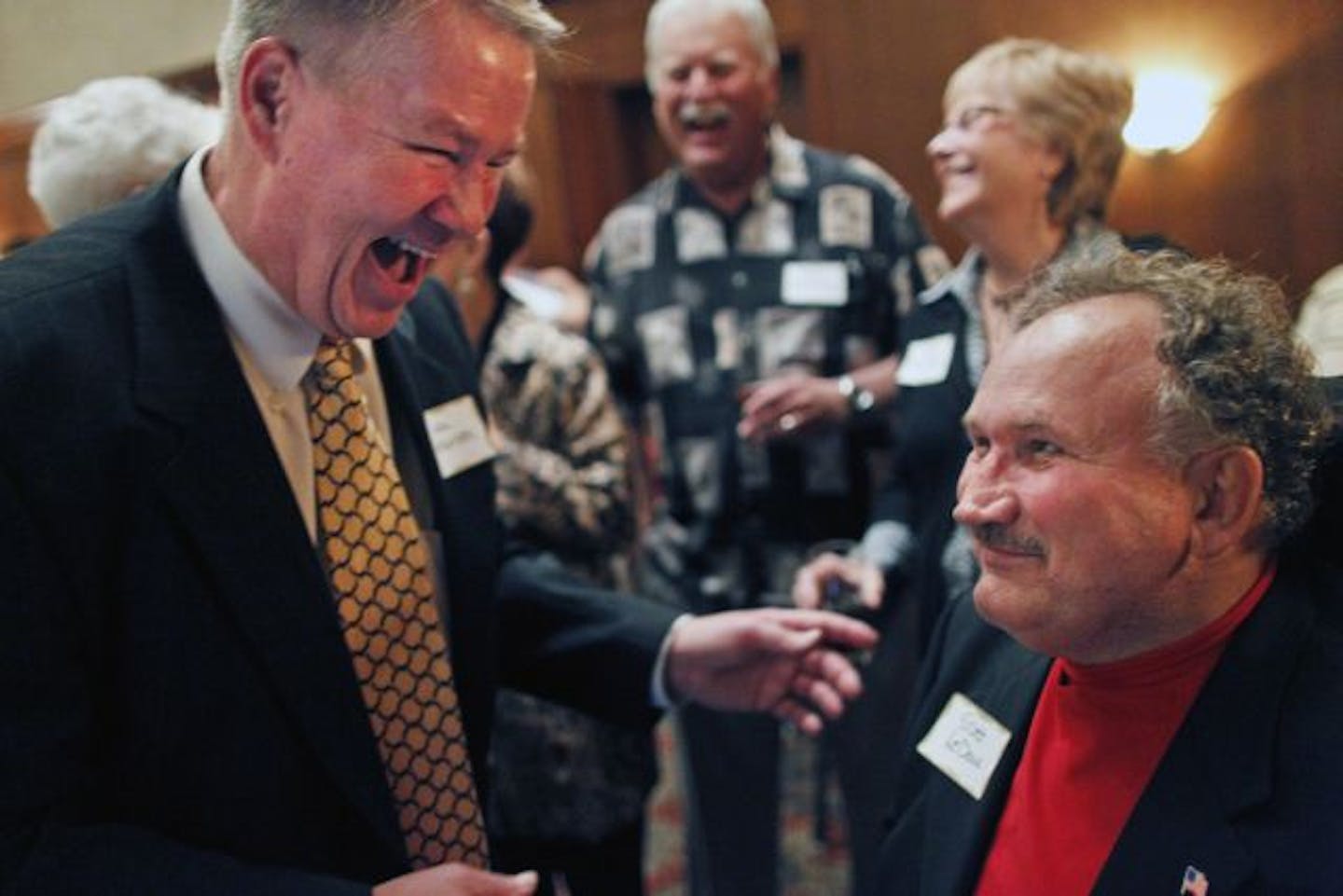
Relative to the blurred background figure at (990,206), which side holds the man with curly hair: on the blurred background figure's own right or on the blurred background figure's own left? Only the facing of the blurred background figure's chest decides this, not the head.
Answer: on the blurred background figure's own left

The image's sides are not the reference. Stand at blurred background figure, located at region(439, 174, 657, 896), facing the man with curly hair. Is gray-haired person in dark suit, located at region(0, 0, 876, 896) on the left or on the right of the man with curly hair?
right

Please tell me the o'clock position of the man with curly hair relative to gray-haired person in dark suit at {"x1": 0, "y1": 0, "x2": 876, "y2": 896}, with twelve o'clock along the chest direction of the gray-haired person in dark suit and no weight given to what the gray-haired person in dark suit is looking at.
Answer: The man with curly hair is roughly at 11 o'clock from the gray-haired person in dark suit.

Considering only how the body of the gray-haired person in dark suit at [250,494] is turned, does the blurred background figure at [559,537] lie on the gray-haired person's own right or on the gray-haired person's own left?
on the gray-haired person's own left

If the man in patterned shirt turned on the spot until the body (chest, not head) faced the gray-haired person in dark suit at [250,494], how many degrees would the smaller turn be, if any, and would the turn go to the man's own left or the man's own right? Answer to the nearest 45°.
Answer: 0° — they already face them

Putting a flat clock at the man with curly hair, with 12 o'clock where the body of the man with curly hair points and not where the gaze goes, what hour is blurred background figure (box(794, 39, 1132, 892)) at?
The blurred background figure is roughly at 4 o'clock from the man with curly hair.

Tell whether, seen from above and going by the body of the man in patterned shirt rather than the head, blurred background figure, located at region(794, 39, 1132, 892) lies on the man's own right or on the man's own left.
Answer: on the man's own left

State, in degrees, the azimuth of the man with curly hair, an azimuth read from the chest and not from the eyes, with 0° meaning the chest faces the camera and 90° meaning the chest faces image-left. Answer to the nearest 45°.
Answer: approximately 45°

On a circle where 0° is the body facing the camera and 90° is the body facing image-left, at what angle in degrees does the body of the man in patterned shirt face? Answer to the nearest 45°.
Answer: approximately 0°

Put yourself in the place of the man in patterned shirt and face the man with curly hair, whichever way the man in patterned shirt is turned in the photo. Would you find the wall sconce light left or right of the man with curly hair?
left

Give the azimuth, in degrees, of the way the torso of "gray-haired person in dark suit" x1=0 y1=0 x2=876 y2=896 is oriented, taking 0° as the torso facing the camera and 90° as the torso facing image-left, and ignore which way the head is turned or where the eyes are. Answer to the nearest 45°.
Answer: approximately 315°
